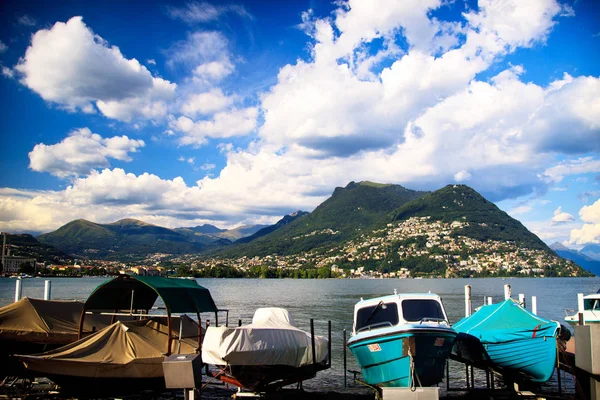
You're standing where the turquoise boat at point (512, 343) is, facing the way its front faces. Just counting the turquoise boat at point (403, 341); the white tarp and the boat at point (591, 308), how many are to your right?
2

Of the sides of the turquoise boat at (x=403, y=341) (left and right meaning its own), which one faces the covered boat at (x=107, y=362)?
right

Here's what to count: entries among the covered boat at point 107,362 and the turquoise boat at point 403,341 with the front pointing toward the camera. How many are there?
1

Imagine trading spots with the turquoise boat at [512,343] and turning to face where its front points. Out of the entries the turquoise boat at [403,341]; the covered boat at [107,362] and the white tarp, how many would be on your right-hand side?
3

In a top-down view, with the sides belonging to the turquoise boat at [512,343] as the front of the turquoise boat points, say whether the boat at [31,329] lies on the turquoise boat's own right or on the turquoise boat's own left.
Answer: on the turquoise boat's own right

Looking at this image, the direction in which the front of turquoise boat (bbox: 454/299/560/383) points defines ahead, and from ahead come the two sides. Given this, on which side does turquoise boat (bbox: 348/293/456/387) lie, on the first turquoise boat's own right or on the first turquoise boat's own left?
on the first turquoise boat's own right

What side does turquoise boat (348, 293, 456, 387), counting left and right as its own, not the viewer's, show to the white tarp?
right

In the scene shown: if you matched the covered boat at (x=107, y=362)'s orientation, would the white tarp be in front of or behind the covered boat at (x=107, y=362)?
behind

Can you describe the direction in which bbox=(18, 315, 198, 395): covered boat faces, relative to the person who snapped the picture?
facing to the left of the viewer

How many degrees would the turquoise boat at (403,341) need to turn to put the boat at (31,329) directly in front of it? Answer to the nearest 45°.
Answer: approximately 90° to its right

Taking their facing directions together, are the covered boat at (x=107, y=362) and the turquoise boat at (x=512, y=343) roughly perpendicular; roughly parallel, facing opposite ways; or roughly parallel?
roughly perpendicular
